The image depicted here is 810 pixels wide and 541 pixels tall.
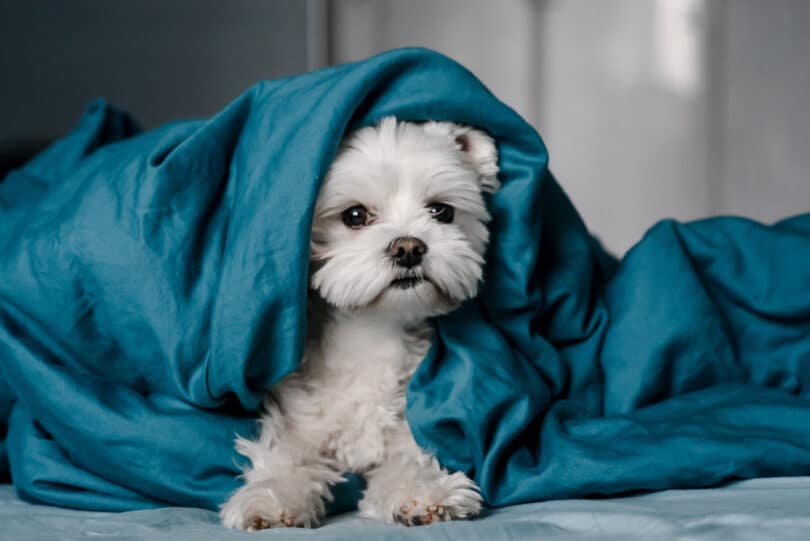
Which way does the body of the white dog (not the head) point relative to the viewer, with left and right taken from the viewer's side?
facing the viewer
